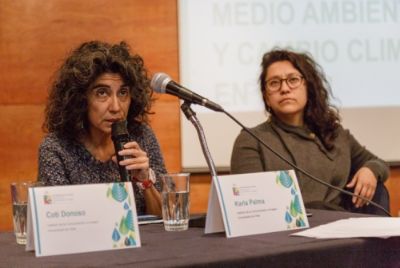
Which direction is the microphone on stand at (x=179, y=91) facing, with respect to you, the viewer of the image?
facing to the left of the viewer

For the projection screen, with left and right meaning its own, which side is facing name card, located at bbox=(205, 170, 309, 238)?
front

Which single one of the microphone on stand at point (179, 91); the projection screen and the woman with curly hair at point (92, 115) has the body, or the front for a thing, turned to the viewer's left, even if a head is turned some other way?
the microphone on stand

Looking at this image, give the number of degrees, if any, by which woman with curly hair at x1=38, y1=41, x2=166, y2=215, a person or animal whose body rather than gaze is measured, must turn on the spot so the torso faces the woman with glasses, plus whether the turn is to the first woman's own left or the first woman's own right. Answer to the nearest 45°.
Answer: approximately 90° to the first woman's own left

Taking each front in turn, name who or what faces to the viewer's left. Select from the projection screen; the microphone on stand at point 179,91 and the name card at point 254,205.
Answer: the microphone on stand

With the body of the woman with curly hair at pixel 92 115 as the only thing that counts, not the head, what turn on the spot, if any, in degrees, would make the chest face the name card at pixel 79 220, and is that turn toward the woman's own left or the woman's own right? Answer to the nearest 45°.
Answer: approximately 45° to the woman's own right

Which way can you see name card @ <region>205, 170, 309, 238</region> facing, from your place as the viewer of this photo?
facing the viewer and to the right of the viewer

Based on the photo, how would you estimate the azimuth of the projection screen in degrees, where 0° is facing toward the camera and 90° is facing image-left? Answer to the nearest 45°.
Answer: approximately 0°

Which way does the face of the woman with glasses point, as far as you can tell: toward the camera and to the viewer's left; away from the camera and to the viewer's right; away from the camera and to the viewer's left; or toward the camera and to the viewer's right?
toward the camera and to the viewer's left

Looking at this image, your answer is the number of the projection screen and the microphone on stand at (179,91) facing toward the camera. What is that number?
1

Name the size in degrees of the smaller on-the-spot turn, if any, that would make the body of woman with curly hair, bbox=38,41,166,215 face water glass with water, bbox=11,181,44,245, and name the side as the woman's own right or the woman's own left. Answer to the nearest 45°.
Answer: approximately 45° to the woman's own right

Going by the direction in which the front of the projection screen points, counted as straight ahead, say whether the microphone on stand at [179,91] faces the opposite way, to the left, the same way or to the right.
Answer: to the right
